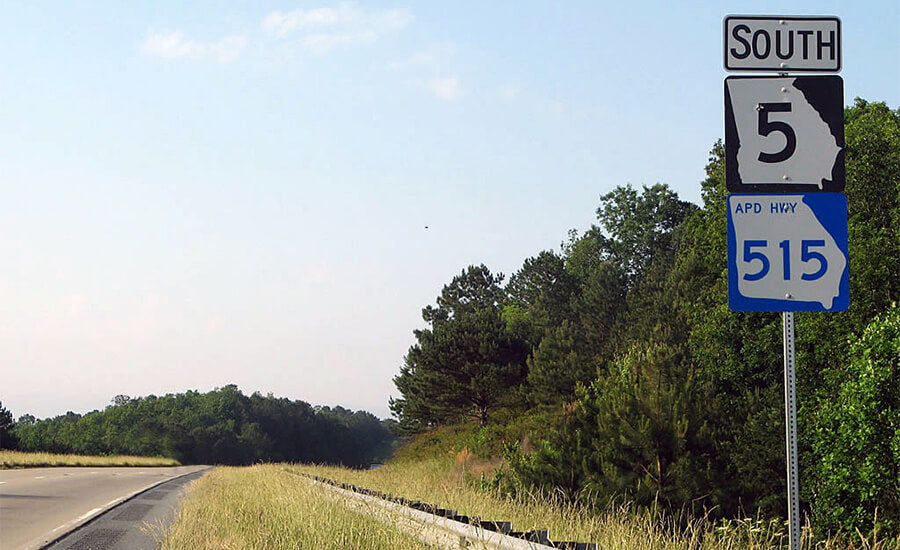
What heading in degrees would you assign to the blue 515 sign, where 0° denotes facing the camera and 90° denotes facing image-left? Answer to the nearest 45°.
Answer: approximately 0°

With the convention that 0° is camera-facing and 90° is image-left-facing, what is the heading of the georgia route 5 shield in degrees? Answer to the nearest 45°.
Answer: approximately 0°

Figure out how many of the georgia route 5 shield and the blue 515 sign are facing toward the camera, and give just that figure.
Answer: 2
